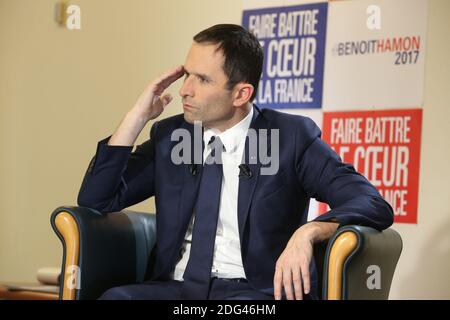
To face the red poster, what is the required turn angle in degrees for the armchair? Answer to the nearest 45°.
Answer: approximately 180°

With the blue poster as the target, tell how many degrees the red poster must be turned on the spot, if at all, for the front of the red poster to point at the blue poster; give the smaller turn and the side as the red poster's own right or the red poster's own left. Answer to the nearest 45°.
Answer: approximately 135° to the red poster's own right

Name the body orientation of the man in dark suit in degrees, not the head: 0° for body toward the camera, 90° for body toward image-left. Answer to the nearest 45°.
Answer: approximately 45°

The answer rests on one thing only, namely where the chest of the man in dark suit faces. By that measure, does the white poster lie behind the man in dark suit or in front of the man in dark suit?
behind

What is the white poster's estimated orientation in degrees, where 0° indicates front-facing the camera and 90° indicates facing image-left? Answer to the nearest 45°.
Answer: approximately 0°

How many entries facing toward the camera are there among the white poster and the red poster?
2

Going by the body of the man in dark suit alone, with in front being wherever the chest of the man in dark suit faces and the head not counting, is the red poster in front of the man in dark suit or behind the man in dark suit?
behind

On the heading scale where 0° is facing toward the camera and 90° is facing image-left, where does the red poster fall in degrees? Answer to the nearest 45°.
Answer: approximately 0°
